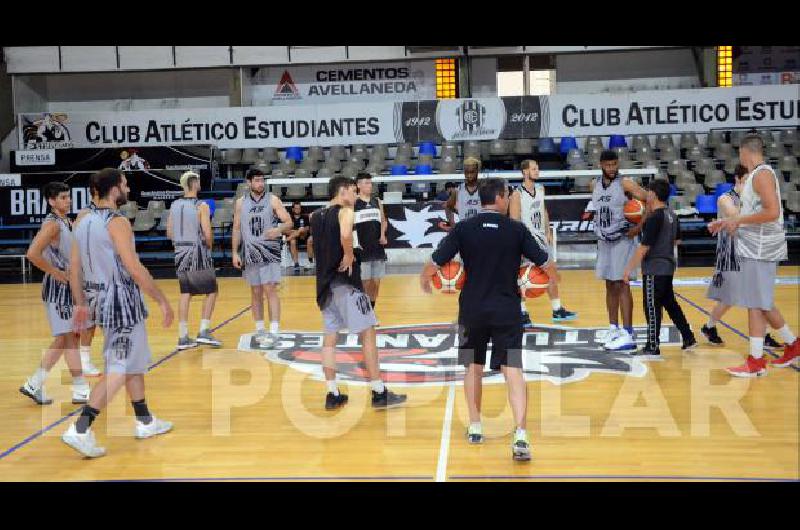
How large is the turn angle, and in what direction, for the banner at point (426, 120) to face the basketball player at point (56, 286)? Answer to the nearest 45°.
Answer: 0° — it already faces them

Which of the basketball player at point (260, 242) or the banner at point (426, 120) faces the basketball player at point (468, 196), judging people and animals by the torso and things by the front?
the banner

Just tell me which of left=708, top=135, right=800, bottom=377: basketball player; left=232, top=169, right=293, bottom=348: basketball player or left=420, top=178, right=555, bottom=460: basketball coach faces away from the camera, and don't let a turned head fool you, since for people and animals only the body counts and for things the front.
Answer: left=420, top=178, right=555, bottom=460: basketball coach

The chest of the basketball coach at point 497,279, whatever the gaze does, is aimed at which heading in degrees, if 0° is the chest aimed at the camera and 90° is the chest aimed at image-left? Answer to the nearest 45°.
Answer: approximately 180°

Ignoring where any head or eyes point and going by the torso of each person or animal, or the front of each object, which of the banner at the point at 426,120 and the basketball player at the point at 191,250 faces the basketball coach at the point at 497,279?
the banner

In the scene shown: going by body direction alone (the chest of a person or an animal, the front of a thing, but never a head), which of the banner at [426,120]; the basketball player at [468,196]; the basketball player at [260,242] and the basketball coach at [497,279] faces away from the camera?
the basketball coach at [497,279]

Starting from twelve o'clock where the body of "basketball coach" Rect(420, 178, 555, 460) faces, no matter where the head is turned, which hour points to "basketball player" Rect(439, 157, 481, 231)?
"basketball player" Rect(439, 157, 481, 231) is roughly at 12 o'clock from "basketball coach" Rect(420, 178, 555, 460).

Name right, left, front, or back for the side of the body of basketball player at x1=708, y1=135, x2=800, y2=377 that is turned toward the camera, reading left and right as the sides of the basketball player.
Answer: left

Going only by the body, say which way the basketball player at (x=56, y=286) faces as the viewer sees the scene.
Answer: to the viewer's right

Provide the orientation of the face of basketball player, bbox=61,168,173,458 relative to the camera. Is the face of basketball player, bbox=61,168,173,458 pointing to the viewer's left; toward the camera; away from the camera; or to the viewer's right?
to the viewer's right

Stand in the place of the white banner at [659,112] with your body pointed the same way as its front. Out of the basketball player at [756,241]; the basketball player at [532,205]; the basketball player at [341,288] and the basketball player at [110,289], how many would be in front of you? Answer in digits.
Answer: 4
